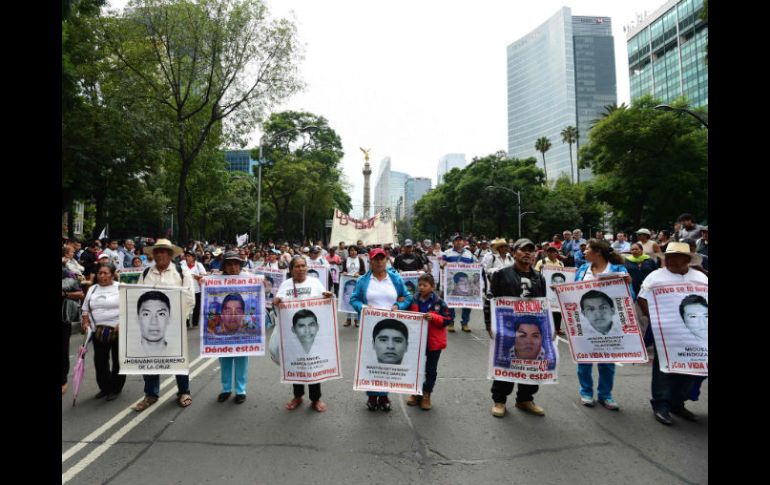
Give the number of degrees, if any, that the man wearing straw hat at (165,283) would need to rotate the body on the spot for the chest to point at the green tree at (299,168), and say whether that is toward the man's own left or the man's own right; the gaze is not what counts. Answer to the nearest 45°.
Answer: approximately 180°

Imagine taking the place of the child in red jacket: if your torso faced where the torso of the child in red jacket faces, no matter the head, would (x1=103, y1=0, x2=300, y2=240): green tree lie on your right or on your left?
on your right

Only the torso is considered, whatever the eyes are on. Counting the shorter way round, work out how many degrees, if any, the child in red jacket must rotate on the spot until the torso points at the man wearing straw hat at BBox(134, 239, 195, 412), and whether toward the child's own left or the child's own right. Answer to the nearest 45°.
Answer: approximately 45° to the child's own right

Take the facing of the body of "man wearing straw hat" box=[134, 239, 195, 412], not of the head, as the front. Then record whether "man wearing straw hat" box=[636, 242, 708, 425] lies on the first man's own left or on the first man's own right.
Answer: on the first man's own left

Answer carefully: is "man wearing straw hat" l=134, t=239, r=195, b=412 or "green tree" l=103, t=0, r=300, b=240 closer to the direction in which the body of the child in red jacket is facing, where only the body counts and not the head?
the man wearing straw hat

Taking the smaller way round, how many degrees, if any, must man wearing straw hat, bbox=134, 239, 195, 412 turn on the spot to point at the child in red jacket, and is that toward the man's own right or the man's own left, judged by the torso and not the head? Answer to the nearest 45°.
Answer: approximately 45° to the man's own left

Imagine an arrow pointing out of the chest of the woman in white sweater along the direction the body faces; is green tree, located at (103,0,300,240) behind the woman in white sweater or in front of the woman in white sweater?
behind

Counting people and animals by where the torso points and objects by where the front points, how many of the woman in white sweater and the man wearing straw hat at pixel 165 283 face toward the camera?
2
